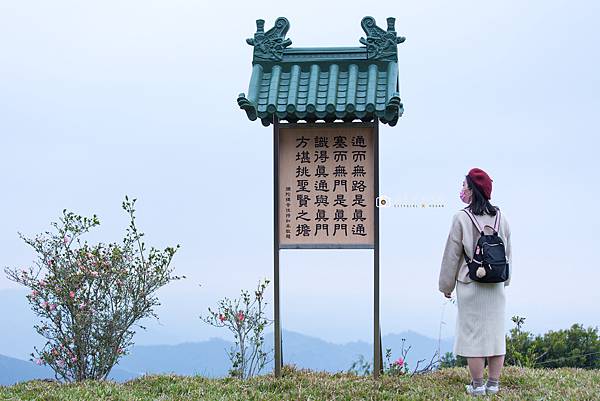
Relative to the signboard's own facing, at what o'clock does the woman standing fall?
The woman standing is roughly at 10 o'clock from the signboard.

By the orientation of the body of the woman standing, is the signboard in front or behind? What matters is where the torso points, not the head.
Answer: in front

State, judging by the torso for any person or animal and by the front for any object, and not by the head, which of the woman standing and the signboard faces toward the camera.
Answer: the signboard

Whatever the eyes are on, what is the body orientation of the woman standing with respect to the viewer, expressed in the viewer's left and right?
facing away from the viewer and to the left of the viewer

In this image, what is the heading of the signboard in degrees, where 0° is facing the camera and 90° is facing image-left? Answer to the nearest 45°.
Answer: approximately 0°

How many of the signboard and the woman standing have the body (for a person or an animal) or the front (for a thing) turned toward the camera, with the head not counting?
1
